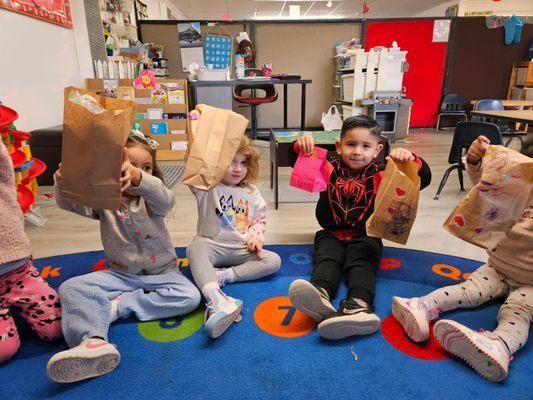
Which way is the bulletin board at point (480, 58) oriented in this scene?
toward the camera

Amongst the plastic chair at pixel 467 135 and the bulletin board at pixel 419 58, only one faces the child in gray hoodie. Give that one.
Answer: the bulletin board

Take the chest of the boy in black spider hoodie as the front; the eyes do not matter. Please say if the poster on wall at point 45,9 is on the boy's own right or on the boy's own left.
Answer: on the boy's own right

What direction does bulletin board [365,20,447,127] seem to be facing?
toward the camera

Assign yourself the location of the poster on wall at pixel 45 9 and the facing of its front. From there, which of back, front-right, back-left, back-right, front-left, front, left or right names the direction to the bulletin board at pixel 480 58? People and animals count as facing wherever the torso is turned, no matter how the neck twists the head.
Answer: front-left

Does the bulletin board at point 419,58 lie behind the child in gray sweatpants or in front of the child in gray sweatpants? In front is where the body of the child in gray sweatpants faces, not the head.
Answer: behind

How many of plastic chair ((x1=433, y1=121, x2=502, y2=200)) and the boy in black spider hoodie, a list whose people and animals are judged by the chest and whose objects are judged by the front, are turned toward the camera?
1

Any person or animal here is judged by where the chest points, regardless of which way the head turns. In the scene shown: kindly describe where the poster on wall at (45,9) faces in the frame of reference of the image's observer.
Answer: facing the viewer and to the right of the viewer
